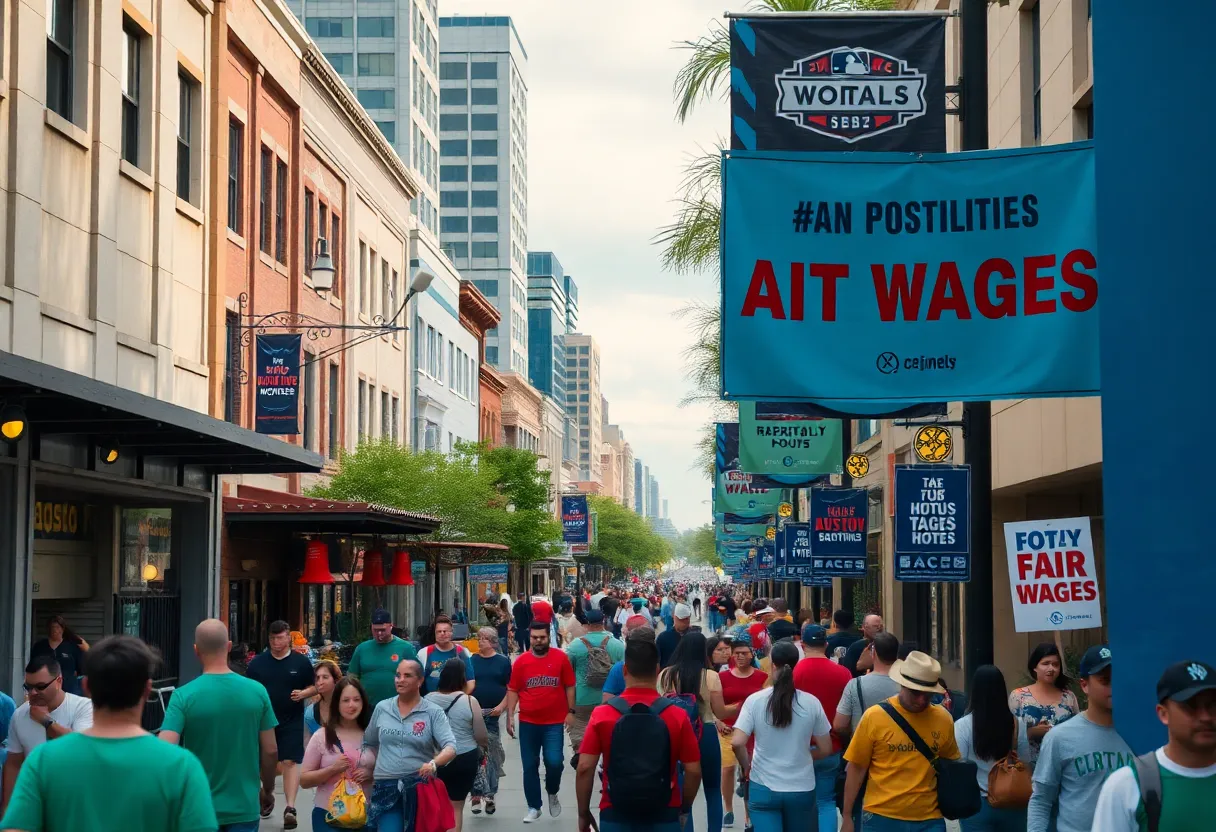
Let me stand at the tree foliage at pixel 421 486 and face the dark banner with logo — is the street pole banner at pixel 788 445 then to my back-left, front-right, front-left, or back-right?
front-left

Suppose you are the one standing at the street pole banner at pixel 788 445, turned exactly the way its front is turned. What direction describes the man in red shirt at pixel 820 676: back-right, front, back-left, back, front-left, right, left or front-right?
front

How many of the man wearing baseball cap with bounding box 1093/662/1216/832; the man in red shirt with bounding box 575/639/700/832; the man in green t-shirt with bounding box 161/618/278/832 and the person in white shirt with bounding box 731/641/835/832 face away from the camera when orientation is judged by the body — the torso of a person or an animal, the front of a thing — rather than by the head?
3

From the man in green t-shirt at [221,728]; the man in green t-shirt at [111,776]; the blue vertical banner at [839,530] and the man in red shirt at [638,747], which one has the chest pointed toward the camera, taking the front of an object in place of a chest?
the blue vertical banner

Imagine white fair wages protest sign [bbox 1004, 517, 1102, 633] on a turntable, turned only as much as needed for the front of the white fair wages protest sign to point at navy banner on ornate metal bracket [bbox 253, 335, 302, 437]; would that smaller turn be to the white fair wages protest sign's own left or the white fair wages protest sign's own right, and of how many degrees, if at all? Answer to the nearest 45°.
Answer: approximately 135° to the white fair wages protest sign's own right

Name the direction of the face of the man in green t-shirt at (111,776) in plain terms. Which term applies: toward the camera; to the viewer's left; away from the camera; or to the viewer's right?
away from the camera

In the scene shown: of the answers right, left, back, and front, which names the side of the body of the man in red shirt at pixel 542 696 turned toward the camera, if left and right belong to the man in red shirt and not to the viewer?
front

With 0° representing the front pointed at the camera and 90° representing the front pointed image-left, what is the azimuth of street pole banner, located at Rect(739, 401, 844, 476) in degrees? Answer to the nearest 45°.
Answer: approximately 0°

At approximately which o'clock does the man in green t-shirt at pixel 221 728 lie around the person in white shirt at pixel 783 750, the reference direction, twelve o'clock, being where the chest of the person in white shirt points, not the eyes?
The man in green t-shirt is roughly at 8 o'clock from the person in white shirt.

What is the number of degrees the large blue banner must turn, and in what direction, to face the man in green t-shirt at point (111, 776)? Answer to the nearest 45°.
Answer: approximately 45° to its right

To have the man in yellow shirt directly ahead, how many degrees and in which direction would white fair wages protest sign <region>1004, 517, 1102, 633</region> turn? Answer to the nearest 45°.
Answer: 0° — it already faces them

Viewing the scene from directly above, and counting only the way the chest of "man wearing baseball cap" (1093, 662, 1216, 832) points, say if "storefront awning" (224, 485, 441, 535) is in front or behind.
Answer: behind

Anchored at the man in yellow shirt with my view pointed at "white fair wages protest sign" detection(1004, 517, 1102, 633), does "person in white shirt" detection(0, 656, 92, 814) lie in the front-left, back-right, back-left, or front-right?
back-left

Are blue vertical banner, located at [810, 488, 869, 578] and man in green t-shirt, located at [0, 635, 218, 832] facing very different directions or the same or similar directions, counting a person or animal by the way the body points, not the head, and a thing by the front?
very different directions

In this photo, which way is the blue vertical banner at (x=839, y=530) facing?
toward the camera

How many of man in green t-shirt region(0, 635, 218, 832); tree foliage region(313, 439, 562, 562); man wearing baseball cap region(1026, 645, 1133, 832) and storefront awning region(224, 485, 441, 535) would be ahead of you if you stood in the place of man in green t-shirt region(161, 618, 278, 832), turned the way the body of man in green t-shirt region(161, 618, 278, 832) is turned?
2

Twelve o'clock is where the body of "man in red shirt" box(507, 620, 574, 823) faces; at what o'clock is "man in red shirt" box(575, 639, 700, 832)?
"man in red shirt" box(575, 639, 700, 832) is roughly at 12 o'clock from "man in red shirt" box(507, 620, 574, 823).

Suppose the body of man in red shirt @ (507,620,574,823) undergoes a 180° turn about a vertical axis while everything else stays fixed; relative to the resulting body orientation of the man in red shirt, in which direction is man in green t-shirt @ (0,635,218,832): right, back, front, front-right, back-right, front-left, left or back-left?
back
